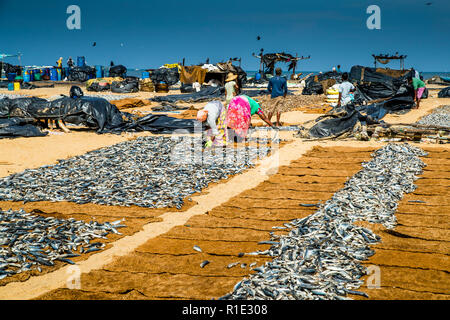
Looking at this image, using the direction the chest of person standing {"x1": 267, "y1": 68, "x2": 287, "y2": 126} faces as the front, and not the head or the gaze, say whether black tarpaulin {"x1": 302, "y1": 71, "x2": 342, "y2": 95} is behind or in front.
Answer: in front

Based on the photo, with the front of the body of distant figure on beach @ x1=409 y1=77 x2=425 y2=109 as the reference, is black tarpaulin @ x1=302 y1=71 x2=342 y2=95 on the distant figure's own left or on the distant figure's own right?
on the distant figure's own right

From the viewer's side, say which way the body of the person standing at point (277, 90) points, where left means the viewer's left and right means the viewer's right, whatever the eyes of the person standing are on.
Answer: facing away from the viewer

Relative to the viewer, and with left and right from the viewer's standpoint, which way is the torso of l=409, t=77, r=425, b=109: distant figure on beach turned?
facing to the left of the viewer

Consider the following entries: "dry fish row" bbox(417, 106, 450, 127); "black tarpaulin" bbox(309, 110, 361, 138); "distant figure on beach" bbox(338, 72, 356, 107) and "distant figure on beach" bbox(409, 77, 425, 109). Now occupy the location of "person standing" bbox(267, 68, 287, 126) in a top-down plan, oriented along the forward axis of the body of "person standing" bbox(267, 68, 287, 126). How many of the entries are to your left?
0

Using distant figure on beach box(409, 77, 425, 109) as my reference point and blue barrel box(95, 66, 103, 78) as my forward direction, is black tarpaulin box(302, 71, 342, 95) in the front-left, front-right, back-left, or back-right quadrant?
front-right

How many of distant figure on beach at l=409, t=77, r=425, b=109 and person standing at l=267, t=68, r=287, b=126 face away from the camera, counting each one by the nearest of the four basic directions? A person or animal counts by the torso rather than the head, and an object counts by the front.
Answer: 1
